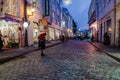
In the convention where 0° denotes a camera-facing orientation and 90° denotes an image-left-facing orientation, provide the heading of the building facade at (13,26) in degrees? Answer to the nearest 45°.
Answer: approximately 315°

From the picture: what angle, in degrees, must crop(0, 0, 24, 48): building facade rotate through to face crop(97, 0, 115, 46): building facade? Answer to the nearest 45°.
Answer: approximately 45° to its left
